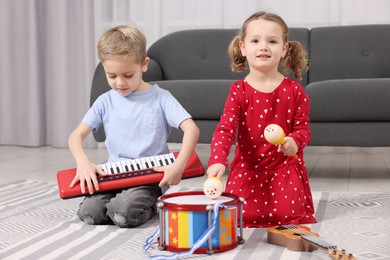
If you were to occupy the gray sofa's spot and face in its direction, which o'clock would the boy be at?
The boy is roughly at 1 o'clock from the gray sofa.

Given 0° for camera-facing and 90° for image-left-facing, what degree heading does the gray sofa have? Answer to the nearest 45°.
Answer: approximately 0°

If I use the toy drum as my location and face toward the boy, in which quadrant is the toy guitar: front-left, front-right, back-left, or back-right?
back-right

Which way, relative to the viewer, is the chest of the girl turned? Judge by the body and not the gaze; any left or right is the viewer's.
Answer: facing the viewer

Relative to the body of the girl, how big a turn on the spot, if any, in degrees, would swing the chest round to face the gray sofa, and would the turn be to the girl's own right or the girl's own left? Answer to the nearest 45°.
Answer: approximately 180°

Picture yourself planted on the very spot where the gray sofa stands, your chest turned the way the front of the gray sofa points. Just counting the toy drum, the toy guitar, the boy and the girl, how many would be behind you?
0

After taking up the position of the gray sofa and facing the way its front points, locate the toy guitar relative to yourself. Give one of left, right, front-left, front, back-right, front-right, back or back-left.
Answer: front

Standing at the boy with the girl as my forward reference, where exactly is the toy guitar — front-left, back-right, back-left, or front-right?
front-right

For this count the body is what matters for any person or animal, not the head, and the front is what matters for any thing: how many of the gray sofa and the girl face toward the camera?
2

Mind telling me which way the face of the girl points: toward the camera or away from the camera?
toward the camera

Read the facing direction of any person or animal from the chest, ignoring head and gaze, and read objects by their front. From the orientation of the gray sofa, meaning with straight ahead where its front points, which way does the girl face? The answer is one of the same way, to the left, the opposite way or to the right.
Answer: the same way

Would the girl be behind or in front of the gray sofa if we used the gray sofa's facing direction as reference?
in front
